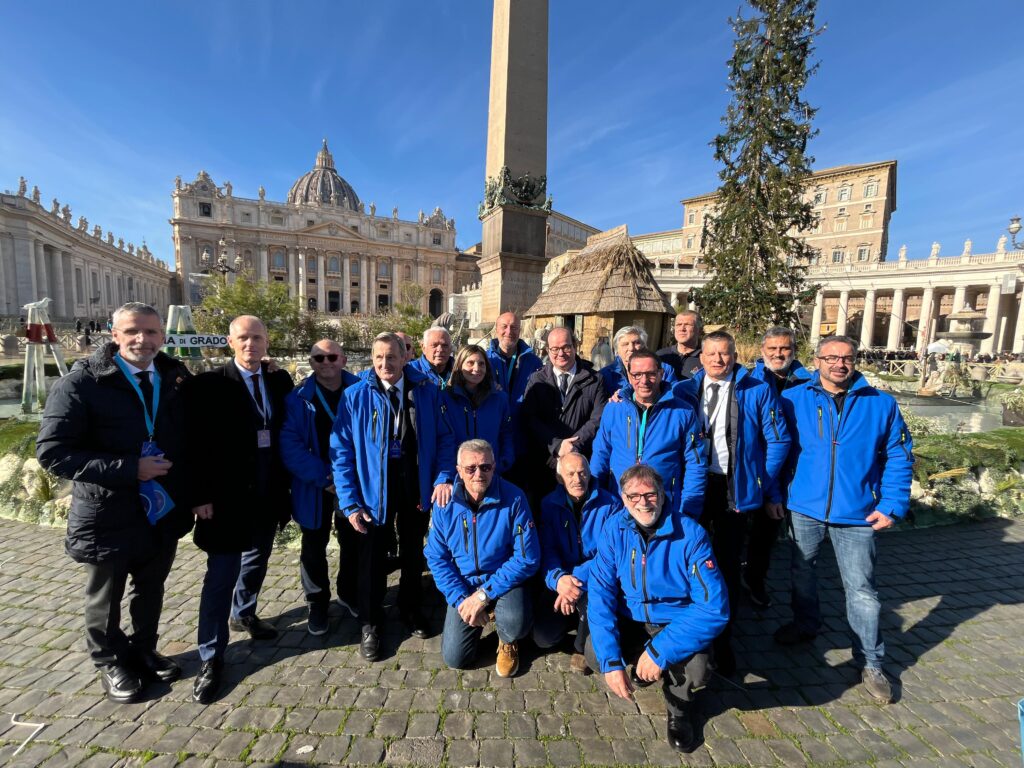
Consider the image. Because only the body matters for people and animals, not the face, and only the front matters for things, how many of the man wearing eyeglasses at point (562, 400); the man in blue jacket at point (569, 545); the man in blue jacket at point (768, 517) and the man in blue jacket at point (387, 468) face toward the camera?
4

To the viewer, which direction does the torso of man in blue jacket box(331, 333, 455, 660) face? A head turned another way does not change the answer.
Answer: toward the camera

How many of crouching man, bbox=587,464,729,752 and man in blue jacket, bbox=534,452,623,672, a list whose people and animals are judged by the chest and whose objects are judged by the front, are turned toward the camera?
2

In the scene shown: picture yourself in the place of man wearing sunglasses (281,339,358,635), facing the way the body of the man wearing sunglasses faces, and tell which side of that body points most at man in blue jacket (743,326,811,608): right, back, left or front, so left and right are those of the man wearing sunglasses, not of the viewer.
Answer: left

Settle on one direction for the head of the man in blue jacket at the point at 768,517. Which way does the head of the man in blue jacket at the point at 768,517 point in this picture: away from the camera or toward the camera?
toward the camera

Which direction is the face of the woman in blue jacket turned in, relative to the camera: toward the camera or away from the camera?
toward the camera

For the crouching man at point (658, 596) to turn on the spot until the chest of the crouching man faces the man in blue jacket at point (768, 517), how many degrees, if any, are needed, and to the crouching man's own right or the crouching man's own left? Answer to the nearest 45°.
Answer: approximately 135° to the crouching man's own left

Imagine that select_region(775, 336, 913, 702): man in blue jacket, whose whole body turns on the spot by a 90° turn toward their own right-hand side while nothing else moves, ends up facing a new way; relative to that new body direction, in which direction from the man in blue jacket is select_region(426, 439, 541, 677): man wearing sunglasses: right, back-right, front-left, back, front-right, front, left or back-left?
front-left

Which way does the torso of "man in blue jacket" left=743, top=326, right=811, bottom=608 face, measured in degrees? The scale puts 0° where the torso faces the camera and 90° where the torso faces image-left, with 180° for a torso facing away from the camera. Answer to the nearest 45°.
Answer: approximately 0°

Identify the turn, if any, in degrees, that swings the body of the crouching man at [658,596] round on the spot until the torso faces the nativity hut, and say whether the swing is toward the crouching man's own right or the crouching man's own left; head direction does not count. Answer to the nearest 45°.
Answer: approximately 180°

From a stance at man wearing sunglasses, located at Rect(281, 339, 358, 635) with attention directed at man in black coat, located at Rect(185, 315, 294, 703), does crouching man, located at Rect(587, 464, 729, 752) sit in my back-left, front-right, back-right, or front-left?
back-left

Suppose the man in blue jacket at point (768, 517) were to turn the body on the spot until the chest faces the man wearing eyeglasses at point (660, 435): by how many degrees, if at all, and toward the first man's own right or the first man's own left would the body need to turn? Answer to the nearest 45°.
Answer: approximately 45° to the first man's own right

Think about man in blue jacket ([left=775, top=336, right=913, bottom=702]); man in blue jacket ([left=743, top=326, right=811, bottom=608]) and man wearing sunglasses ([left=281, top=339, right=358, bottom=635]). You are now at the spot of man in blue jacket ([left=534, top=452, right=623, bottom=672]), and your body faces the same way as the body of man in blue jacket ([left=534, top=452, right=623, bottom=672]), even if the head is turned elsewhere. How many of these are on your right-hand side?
1

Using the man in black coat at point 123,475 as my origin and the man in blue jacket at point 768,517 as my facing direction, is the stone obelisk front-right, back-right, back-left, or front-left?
front-left
